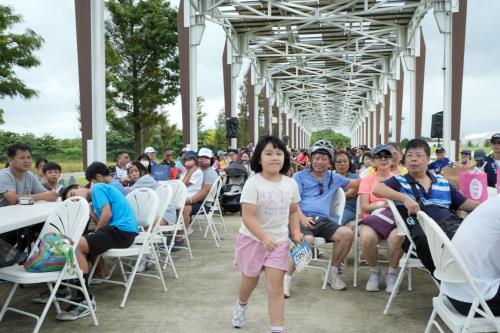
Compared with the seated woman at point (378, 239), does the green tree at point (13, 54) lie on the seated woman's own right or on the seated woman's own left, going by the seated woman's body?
on the seated woman's own right

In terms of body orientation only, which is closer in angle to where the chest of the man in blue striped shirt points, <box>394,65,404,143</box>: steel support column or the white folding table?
the white folding table

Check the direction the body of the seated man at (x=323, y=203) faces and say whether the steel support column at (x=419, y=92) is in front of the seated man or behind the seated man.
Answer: behind

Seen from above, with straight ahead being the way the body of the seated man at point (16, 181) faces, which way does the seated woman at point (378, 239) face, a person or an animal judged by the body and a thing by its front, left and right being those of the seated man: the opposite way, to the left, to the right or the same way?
to the right
